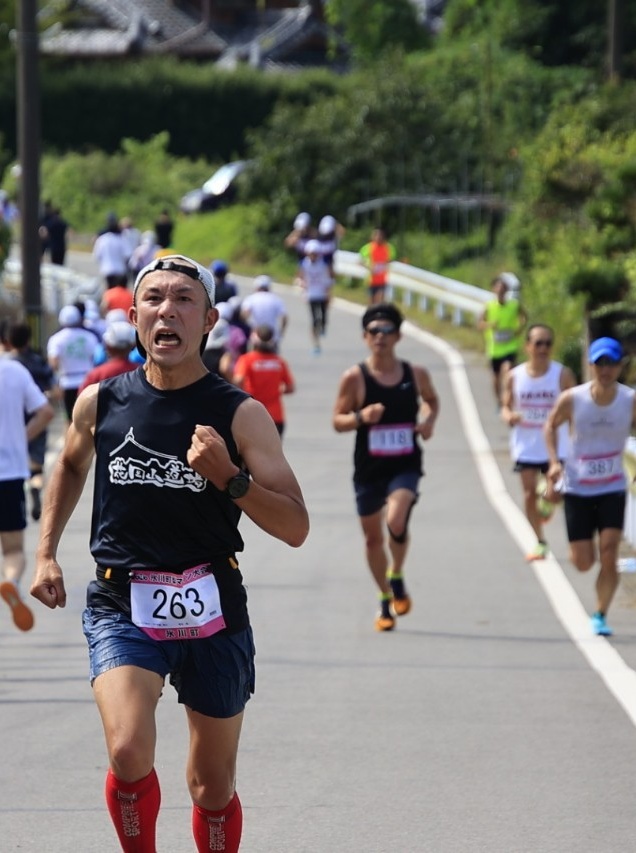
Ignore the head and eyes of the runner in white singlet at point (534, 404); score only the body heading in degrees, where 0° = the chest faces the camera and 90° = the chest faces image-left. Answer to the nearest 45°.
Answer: approximately 0°

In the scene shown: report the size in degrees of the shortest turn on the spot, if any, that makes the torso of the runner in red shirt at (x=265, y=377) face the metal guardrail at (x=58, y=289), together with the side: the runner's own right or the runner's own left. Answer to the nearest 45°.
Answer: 0° — they already face it

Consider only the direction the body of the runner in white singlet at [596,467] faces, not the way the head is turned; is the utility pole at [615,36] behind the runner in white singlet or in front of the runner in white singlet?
behind

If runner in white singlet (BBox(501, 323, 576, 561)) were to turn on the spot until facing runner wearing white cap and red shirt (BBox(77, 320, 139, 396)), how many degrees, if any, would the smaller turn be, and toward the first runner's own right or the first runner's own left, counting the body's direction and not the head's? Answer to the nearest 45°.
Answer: approximately 90° to the first runner's own right

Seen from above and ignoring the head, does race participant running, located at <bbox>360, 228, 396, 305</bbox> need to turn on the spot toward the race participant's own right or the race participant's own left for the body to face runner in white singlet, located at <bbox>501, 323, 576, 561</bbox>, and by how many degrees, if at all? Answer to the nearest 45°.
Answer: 0° — they already face them

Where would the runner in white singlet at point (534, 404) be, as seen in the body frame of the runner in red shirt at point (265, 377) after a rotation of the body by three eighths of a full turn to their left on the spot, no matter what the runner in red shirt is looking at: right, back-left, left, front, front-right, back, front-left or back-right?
left
